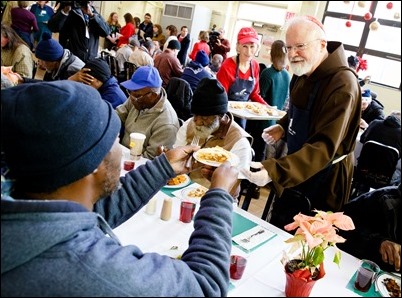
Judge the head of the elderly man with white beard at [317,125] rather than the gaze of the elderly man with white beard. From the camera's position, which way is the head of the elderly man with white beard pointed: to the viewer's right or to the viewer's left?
to the viewer's left

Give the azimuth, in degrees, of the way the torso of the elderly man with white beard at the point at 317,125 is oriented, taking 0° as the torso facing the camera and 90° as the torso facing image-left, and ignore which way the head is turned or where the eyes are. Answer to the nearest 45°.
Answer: approximately 45°

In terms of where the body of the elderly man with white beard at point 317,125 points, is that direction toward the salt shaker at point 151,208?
yes

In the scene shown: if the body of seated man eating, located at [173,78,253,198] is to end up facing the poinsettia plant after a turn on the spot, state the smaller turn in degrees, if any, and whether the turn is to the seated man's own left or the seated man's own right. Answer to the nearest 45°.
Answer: approximately 45° to the seated man's own left

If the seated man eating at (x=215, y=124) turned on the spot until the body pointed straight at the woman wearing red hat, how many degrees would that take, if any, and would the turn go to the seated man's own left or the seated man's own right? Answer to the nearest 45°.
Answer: approximately 135° to the seated man's own right

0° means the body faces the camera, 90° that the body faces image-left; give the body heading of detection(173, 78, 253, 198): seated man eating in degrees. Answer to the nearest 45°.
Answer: approximately 45°
